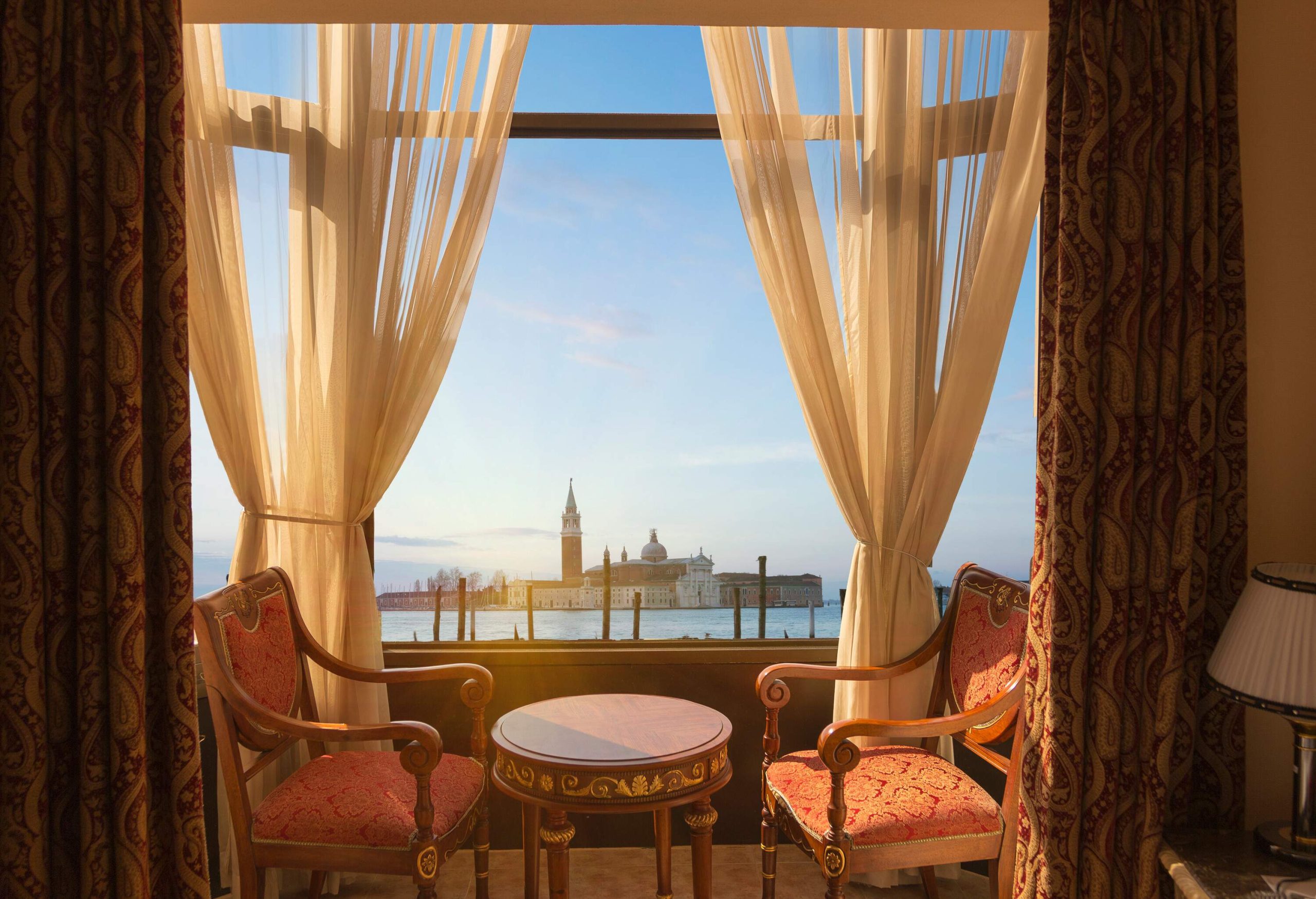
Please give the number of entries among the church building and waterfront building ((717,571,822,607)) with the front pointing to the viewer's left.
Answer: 0

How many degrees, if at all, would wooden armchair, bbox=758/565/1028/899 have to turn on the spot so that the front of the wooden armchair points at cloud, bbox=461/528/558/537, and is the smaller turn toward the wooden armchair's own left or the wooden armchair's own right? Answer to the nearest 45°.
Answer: approximately 90° to the wooden armchair's own right

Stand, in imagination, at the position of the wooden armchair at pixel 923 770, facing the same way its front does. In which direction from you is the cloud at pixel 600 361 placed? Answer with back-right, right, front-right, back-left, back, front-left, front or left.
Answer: right

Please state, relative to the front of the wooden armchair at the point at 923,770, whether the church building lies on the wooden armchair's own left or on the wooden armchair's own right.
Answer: on the wooden armchair's own right

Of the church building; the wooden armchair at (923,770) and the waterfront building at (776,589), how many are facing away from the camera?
0

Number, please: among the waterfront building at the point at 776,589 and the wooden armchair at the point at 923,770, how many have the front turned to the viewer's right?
0

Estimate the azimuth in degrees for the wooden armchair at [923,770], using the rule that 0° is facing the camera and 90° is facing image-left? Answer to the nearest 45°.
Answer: approximately 45°

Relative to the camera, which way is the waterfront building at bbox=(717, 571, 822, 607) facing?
toward the camera

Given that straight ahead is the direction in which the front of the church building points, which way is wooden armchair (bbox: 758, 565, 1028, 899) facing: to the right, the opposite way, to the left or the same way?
to the right

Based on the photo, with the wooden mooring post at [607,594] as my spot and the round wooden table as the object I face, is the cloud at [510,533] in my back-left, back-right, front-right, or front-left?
back-right

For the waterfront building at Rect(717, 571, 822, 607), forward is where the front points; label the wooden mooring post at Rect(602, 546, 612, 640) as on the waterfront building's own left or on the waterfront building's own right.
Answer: on the waterfront building's own right

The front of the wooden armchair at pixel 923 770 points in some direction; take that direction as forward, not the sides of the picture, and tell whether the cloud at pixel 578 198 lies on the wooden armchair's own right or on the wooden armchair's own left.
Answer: on the wooden armchair's own right
